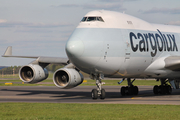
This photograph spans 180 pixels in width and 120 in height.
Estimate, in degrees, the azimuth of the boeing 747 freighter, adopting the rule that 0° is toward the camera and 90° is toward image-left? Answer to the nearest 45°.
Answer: approximately 45°
